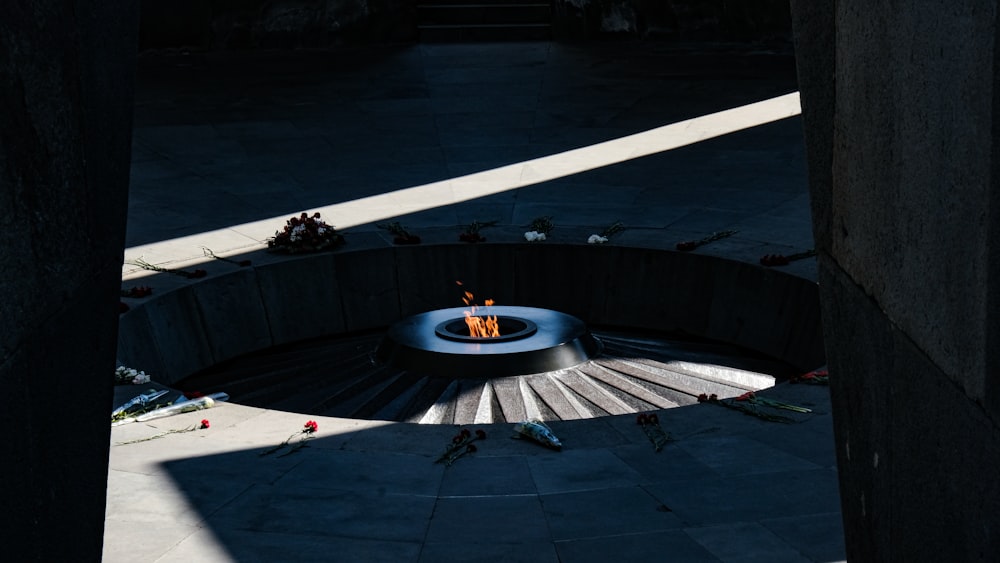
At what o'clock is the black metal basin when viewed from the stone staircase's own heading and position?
The black metal basin is roughly at 12 o'clock from the stone staircase.

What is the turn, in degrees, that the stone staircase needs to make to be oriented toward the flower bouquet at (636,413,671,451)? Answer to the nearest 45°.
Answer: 0° — it already faces it

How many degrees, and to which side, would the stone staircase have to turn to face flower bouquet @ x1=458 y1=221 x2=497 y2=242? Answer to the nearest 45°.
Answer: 0° — it already faces it

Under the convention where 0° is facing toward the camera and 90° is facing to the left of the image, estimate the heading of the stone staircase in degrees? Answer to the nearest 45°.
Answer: approximately 0°

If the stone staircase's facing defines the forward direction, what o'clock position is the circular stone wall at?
The circular stone wall is roughly at 12 o'clock from the stone staircase.

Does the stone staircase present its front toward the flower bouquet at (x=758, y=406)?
yes

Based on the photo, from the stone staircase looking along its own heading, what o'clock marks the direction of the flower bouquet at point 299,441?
The flower bouquet is roughly at 12 o'clock from the stone staircase.

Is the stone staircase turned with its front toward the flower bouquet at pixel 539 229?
yes
